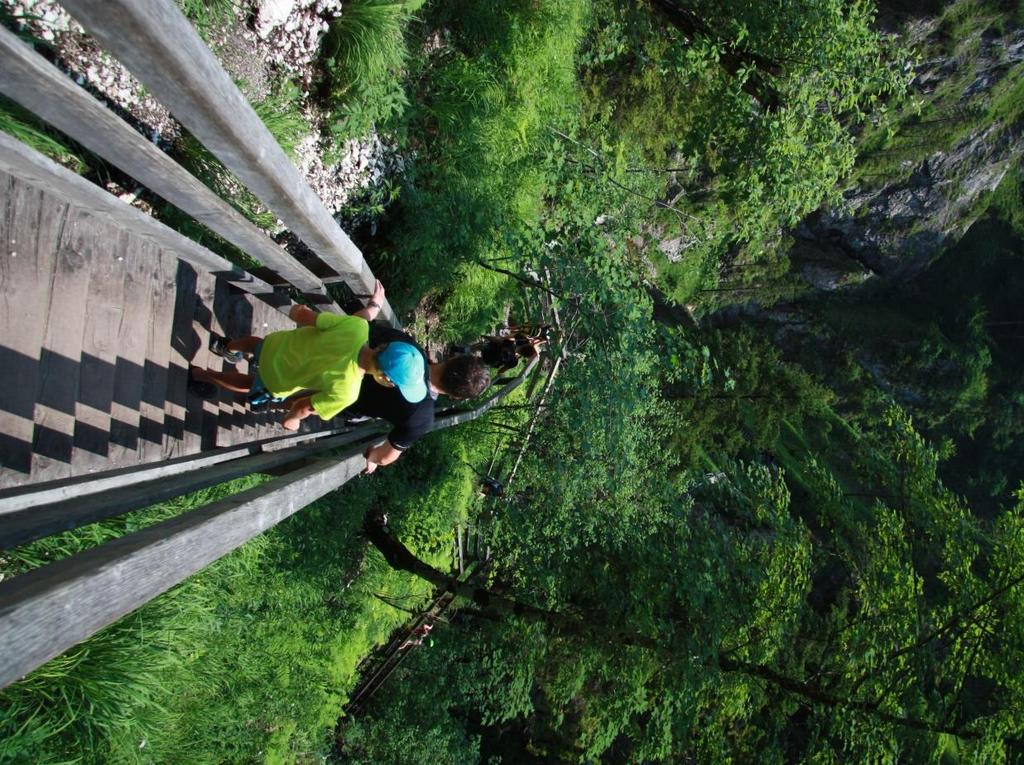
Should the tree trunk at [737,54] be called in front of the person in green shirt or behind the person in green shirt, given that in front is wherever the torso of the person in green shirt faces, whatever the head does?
in front

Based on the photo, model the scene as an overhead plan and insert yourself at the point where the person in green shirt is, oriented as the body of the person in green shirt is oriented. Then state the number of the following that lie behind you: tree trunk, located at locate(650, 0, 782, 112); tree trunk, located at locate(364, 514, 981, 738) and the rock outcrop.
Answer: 0

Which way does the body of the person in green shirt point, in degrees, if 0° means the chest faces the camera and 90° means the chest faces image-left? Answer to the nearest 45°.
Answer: approximately 180°
